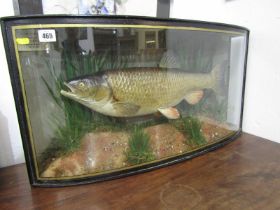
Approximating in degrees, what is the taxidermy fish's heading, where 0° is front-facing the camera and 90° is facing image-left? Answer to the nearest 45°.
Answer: approximately 90°

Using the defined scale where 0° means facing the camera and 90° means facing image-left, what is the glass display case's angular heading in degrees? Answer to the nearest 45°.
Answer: approximately 315°
